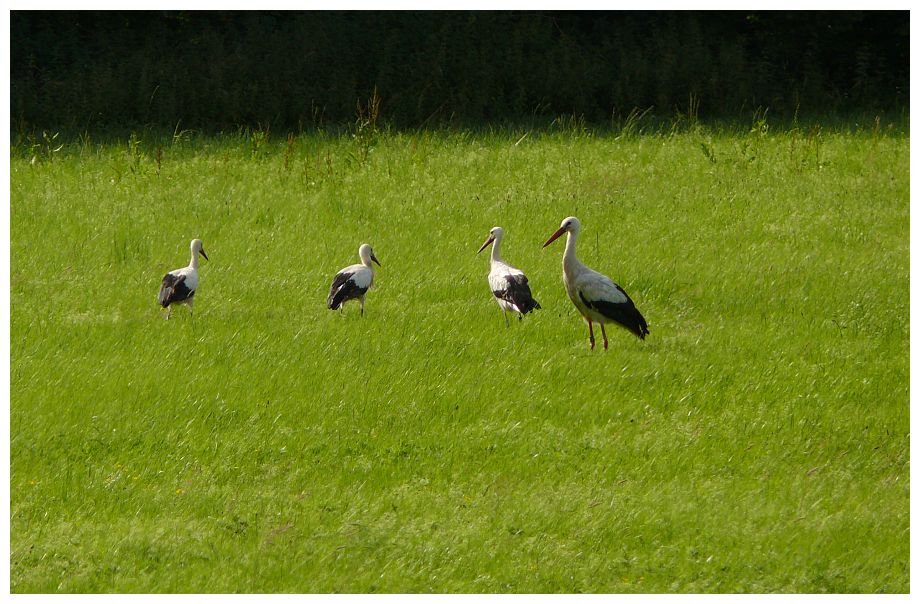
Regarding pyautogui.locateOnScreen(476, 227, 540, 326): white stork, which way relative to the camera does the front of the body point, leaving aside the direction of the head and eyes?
to the viewer's left

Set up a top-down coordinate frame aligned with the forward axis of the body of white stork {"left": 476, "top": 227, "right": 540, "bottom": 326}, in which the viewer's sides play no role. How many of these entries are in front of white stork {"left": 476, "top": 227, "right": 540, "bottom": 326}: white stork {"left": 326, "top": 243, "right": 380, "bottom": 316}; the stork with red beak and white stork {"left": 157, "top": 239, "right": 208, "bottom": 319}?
2

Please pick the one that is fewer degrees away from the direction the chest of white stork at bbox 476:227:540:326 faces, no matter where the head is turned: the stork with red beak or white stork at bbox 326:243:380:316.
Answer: the white stork

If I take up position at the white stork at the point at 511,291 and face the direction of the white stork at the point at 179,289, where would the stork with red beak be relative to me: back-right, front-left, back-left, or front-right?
back-left

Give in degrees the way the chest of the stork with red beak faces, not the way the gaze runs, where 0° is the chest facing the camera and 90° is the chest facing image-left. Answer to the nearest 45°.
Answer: approximately 90°

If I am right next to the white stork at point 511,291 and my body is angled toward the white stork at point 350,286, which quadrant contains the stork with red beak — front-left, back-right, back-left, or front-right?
back-left

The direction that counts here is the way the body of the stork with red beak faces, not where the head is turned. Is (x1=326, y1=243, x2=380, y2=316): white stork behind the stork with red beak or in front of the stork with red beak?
in front

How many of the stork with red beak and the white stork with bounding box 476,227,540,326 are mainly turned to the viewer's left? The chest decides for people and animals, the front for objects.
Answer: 2

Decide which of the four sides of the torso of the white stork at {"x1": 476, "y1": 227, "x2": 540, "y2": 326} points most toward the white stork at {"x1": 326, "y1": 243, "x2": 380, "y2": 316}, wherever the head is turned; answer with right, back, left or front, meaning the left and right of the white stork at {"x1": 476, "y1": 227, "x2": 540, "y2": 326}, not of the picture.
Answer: front

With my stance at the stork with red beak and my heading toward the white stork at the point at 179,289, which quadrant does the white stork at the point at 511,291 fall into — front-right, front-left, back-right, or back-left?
front-right

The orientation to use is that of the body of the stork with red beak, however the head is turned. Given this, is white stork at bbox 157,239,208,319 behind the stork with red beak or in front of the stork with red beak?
in front
